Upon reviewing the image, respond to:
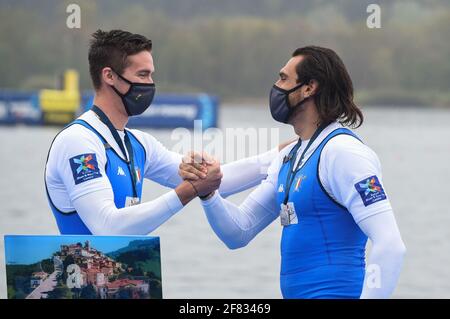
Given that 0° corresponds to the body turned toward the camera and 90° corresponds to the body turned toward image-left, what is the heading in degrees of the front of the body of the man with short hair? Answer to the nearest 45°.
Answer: approximately 315°
